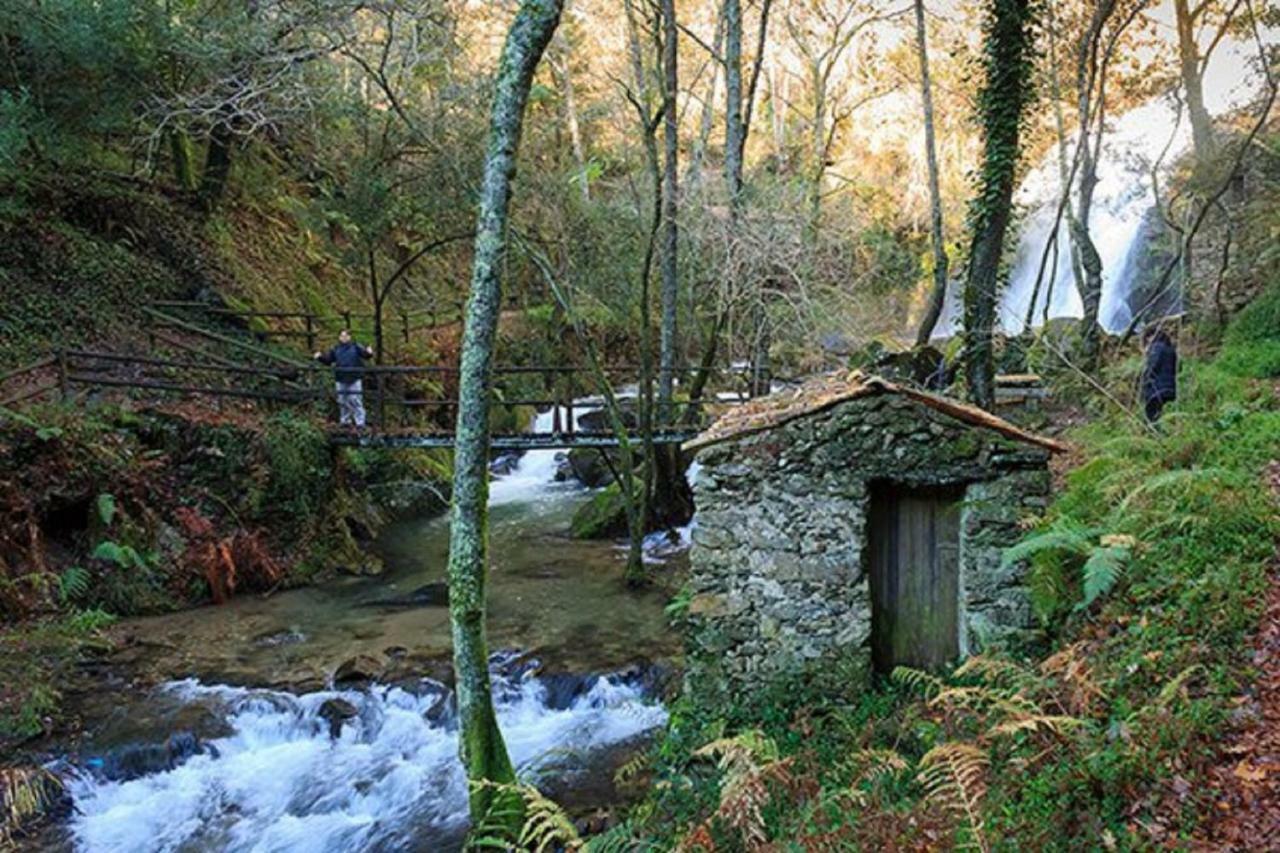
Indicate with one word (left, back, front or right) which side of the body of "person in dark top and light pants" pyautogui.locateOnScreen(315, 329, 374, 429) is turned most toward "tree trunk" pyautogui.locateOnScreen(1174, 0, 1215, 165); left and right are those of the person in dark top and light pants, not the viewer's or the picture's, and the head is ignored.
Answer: left

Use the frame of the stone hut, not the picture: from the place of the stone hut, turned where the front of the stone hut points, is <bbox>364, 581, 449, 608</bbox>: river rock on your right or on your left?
on your right

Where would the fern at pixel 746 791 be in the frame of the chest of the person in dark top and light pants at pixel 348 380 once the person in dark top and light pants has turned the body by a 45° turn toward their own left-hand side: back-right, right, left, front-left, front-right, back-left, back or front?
front-right

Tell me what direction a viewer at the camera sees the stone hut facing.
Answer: facing the viewer

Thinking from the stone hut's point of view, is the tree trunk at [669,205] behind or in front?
behind

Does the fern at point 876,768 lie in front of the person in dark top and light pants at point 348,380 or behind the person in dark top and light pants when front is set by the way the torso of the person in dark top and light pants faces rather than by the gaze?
in front

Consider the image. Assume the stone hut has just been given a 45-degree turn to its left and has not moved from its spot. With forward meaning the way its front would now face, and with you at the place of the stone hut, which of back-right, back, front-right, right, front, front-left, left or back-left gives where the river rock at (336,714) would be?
back-right

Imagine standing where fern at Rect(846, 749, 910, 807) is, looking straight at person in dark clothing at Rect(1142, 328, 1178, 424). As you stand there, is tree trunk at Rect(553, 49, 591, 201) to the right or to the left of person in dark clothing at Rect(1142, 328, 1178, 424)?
left

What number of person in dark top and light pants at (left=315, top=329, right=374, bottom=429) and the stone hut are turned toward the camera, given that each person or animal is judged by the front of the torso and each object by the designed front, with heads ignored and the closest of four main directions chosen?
2

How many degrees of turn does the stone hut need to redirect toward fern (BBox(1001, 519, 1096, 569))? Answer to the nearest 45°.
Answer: approximately 45° to its left

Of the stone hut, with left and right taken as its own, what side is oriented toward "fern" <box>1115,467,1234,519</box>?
left

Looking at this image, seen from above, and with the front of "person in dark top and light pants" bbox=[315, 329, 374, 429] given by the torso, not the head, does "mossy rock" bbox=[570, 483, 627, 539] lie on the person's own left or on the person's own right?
on the person's own left

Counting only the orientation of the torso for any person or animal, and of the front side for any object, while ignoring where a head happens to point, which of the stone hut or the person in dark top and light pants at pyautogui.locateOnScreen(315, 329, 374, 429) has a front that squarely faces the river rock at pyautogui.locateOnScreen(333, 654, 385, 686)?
the person in dark top and light pants

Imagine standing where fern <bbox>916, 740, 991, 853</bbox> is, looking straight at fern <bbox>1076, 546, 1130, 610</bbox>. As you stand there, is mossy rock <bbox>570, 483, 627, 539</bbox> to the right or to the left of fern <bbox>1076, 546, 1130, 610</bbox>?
left

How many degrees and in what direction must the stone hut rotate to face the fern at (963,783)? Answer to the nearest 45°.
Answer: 0° — it already faces it

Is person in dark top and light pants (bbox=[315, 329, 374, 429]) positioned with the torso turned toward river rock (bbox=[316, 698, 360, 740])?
yes

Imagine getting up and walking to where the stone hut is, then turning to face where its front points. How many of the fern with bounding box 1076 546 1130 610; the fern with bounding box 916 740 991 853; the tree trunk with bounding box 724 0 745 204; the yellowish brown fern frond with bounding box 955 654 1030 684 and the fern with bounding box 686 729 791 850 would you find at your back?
1

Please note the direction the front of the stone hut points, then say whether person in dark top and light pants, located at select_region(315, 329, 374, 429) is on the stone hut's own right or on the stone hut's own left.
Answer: on the stone hut's own right
